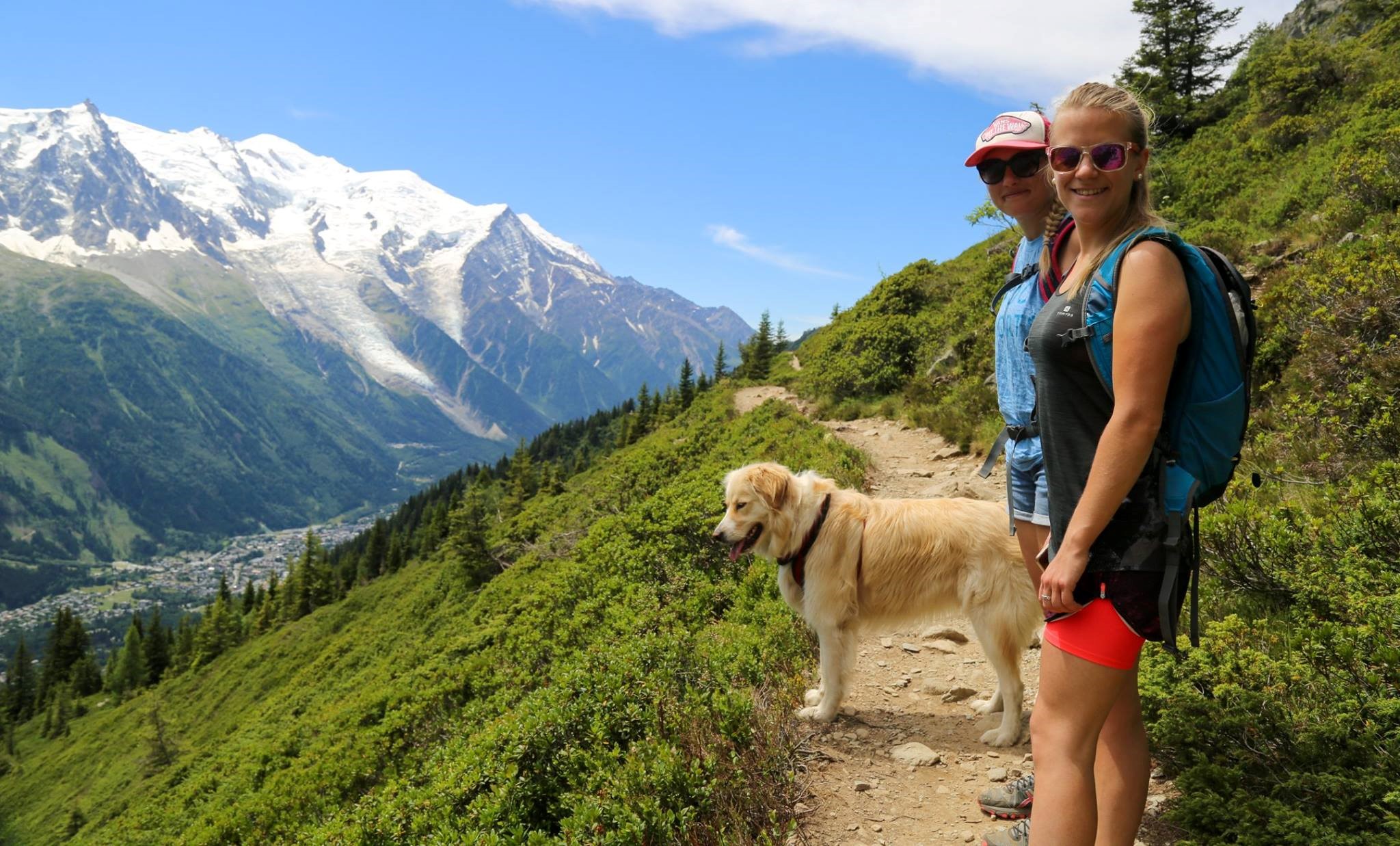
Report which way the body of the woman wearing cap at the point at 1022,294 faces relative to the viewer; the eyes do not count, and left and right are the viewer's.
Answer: facing the viewer and to the left of the viewer

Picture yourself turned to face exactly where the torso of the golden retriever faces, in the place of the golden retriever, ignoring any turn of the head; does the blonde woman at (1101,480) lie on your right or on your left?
on your left

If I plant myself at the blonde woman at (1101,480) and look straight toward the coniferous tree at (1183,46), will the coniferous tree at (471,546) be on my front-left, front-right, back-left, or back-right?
front-left

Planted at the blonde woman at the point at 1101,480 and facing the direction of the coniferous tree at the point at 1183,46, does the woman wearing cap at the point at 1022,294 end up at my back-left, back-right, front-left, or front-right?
front-left

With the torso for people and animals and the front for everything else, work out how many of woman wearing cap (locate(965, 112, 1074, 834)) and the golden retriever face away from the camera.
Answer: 0

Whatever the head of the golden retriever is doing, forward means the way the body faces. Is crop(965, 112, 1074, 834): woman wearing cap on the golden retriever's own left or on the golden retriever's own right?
on the golden retriever's own left

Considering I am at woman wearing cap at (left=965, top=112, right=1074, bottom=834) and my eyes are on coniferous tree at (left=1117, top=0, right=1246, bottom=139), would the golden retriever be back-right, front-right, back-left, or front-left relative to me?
front-left

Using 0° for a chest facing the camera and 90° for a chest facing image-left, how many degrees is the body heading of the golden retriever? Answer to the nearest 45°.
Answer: approximately 90°

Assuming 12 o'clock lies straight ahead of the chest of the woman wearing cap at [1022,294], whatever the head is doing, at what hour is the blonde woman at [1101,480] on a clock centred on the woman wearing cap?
The blonde woman is roughly at 10 o'clock from the woman wearing cap.

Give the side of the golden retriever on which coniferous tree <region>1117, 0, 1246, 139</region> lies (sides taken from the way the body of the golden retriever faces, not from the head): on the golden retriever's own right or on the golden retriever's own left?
on the golden retriever's own right

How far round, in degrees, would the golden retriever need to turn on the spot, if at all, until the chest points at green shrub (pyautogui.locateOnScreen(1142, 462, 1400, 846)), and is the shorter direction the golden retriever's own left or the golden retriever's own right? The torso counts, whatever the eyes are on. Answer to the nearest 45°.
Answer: approximately 135° to the golden retriever's own left
